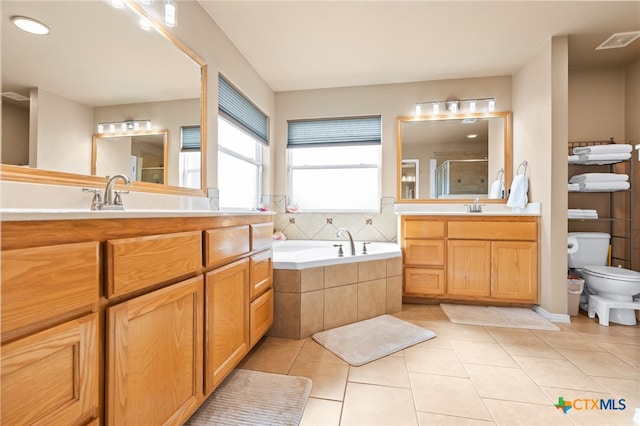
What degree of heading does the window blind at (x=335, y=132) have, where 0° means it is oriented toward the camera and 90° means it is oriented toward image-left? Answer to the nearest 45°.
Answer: approximately 0°

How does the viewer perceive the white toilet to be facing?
facing the viewer and to the right of the viewer

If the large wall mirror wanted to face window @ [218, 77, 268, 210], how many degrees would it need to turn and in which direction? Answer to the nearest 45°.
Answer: approximately 90° to its left

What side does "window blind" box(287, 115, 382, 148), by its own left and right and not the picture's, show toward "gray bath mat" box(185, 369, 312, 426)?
front

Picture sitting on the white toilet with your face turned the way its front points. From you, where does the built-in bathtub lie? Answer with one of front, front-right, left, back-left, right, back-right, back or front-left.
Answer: right

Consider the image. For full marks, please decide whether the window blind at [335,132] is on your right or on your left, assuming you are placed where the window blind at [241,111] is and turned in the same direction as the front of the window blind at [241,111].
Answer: on your left

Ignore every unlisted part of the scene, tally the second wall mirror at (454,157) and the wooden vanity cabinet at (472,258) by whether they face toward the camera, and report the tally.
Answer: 2

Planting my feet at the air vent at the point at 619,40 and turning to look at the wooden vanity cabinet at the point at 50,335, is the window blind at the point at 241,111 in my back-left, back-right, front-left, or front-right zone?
front-right

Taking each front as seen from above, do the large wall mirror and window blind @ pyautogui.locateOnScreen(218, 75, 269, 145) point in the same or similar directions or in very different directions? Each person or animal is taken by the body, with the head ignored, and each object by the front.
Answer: same or similar directions

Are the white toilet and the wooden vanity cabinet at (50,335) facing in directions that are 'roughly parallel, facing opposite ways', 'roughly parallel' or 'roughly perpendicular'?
roughly perpendicular

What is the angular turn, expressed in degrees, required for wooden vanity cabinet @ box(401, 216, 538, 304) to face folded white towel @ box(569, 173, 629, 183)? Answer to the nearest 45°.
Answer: approximately 90° to its left

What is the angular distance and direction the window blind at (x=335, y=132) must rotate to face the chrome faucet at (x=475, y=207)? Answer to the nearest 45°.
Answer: approximately 90° to its left

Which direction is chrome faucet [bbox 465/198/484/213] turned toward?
toward the camera

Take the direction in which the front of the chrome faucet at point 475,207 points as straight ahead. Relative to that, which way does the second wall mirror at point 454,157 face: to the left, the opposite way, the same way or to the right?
the same way

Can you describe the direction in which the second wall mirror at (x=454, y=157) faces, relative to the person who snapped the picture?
facing the viewer
